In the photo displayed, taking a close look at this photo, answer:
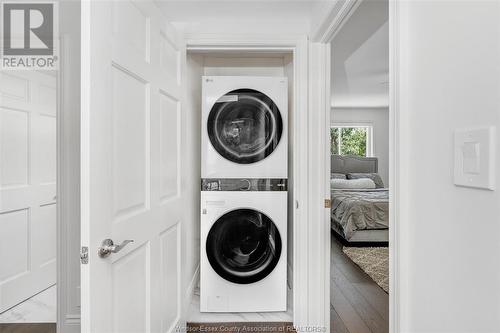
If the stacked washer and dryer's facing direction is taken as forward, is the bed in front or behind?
behind

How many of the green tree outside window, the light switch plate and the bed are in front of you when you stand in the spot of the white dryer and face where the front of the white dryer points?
1

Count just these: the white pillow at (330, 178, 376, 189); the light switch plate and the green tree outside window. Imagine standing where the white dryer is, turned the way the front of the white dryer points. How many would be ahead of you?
1

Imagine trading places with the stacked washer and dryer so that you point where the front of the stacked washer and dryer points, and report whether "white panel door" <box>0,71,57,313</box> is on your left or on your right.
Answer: on your right

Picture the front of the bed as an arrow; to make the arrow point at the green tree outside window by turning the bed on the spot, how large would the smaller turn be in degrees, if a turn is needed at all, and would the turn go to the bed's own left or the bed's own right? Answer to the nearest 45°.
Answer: approximately 180°

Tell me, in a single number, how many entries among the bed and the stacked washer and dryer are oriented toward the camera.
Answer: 2

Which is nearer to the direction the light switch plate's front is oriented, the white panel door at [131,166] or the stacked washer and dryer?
the white panel door

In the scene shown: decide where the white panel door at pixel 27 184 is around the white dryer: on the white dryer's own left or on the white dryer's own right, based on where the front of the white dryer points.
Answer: on the white dryer's own right

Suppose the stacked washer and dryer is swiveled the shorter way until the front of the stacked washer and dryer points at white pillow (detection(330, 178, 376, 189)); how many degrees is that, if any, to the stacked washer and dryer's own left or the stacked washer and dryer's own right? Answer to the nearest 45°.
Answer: approximately 135° to the stacked washer and dryer's own left

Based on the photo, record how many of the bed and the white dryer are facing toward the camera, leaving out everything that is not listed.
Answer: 2

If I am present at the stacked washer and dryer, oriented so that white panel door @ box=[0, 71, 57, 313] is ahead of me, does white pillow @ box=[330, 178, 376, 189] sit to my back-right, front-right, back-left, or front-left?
back-right

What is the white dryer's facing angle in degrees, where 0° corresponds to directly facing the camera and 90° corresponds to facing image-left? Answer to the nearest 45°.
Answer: approximately 0°

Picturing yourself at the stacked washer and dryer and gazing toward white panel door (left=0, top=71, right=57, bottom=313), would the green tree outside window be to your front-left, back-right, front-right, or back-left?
back-right

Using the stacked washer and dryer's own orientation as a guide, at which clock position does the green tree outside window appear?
The green tree outside window is roughly at 7 o'clock from the stacked washer and dryer.
